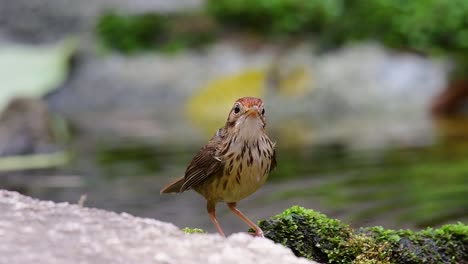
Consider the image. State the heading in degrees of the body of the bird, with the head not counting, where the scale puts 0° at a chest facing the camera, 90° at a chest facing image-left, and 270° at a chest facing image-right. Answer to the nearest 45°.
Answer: approximately 315°

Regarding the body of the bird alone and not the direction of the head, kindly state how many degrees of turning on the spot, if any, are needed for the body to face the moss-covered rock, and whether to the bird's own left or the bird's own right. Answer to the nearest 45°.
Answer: approximately 45° to the bird's own left
